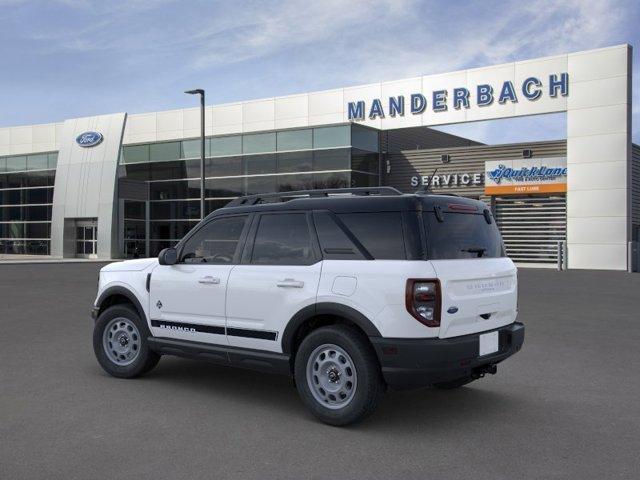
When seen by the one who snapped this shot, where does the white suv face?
facing away from the viewer and to the left of the viewer

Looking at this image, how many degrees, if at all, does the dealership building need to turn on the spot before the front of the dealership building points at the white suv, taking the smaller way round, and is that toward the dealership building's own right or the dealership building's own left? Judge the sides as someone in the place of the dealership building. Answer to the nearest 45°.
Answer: approximately 45° to the dealership building's own left

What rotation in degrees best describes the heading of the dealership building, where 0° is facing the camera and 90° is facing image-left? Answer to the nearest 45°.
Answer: approximately 45°

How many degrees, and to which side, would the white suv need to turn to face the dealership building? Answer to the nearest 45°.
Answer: approximately 45° to its right
